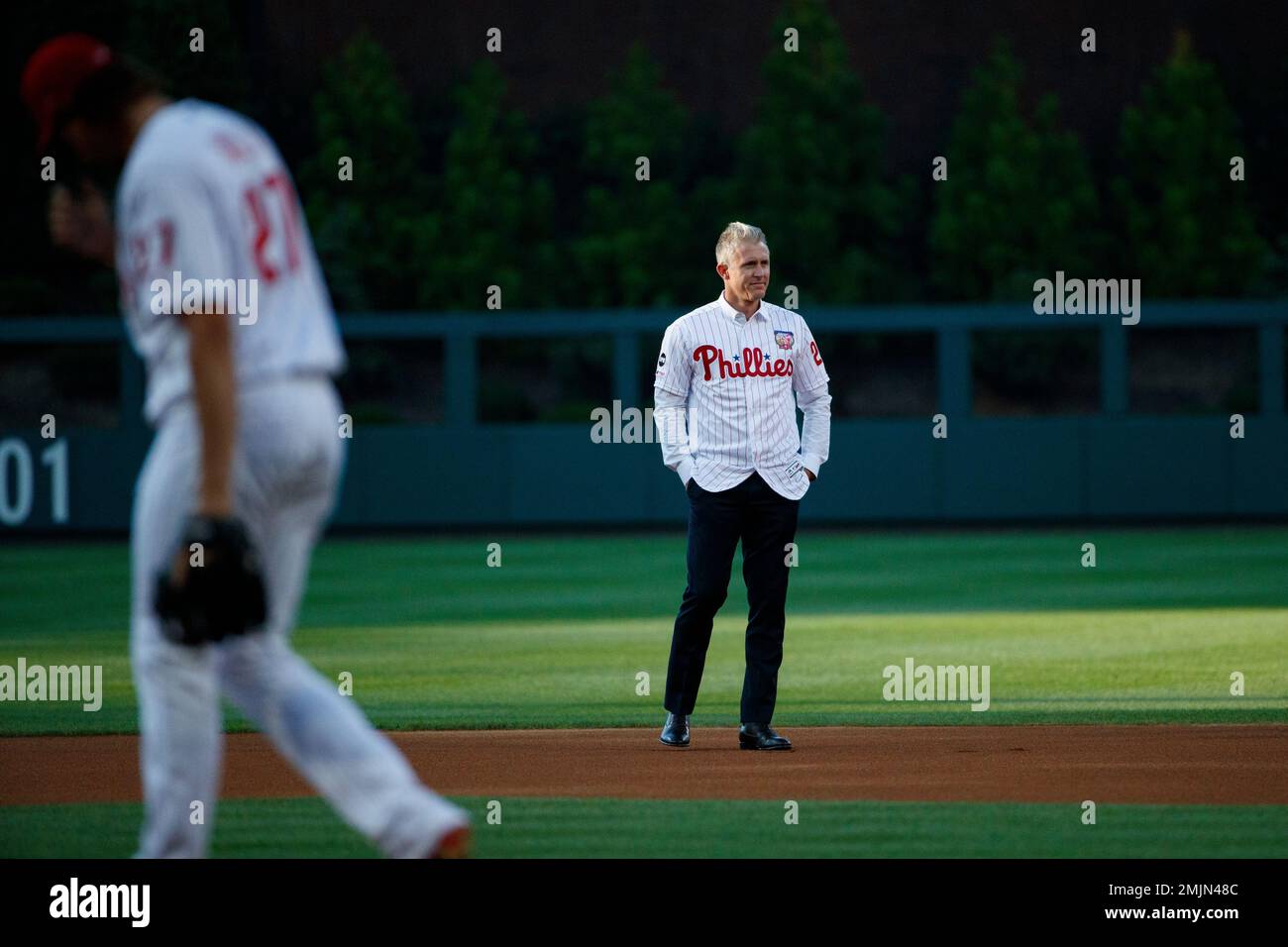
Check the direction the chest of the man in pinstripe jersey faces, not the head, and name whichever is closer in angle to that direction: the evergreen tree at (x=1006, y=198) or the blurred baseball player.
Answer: the blurred baseball player

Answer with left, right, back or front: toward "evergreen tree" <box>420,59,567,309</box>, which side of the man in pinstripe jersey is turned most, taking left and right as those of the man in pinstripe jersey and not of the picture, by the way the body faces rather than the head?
back

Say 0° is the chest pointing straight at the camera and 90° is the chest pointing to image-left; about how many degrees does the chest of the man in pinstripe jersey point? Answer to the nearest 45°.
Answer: approximately 0°

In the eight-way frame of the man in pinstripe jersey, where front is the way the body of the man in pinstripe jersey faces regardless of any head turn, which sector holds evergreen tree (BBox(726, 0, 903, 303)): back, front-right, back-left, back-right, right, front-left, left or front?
back

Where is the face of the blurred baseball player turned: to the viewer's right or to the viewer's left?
to the viewer's left

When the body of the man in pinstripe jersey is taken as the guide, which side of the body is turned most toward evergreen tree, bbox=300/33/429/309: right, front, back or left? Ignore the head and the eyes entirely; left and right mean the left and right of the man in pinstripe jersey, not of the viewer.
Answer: back

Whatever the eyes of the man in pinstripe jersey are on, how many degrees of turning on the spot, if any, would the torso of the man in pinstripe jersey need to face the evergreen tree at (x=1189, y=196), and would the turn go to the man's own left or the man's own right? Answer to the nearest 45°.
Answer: approximately 180°

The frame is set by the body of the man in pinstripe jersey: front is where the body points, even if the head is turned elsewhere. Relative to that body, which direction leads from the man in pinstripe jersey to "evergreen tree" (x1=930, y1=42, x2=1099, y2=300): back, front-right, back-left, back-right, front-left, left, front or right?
back

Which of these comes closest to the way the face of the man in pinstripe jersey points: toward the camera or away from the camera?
toward the camera

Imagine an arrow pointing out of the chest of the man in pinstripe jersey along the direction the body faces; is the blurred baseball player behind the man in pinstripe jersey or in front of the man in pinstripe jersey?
in front
